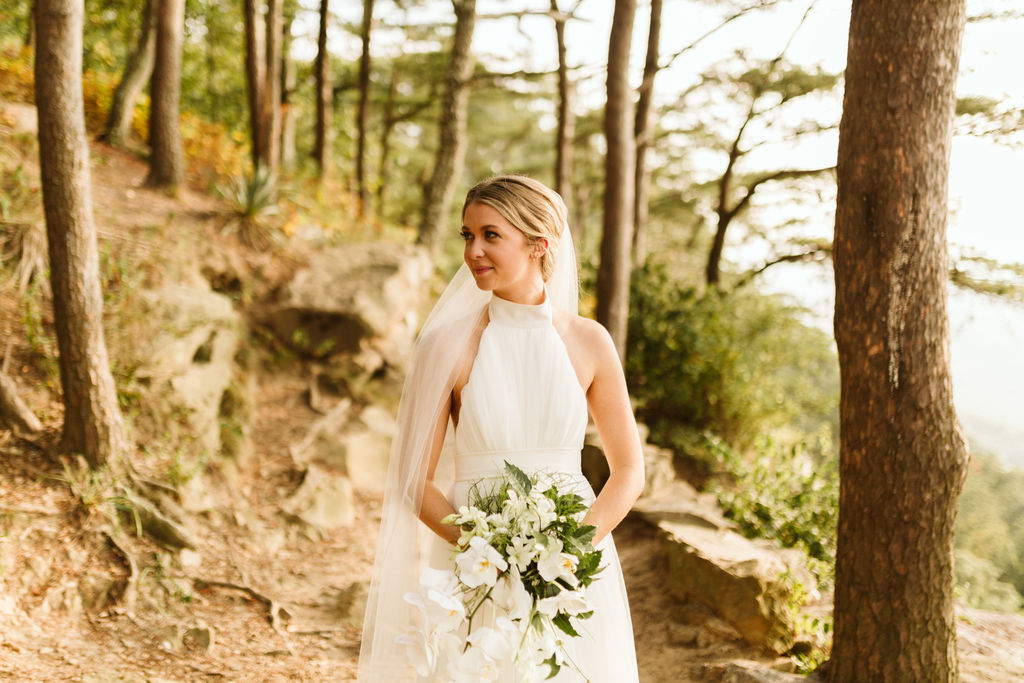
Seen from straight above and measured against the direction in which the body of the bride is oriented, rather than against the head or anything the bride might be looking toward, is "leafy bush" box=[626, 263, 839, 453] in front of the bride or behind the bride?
behind

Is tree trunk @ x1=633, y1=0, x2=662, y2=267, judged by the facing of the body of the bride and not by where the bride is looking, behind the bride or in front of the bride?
behind

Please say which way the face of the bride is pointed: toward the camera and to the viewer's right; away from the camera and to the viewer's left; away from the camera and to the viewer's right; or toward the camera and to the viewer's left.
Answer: toward the camera and to the viewer's left

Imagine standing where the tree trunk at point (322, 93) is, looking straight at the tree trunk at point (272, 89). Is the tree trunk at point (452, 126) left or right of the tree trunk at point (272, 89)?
left

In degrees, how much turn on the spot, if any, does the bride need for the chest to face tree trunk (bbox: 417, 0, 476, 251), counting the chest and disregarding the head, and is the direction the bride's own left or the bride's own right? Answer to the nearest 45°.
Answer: approximately 180°

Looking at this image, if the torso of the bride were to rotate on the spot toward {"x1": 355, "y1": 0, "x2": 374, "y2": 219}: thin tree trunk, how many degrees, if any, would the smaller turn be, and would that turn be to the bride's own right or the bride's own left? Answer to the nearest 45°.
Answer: approximately 180°

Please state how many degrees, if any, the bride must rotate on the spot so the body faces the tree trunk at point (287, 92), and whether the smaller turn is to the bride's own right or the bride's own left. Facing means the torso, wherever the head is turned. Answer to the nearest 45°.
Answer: approximately 180°

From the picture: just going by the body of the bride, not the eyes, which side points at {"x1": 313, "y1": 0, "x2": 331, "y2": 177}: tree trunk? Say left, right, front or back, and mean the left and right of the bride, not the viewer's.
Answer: back

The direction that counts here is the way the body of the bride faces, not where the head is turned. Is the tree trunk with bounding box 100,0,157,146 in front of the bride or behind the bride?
behind

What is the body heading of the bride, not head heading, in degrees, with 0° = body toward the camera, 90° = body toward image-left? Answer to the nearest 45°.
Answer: approximately 0°
